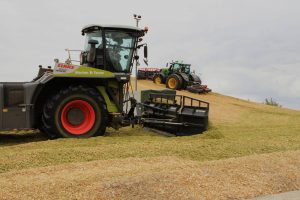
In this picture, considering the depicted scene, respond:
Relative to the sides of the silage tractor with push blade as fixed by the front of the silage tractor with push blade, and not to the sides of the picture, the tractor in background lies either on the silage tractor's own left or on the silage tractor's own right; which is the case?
on the silage tractor's own left

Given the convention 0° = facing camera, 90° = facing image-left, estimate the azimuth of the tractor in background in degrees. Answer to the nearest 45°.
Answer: approximately 135°

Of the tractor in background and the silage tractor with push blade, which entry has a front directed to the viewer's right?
the silage tractor with push blade

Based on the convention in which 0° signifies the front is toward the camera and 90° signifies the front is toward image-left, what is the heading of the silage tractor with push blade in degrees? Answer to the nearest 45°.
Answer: approximately 270°

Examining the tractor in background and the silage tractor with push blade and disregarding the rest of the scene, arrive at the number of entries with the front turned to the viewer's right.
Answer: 1
